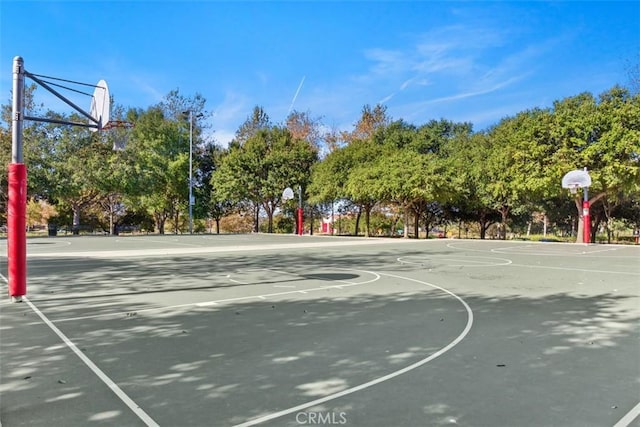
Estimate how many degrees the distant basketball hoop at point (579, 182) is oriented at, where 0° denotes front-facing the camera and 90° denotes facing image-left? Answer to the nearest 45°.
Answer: approximately 45°

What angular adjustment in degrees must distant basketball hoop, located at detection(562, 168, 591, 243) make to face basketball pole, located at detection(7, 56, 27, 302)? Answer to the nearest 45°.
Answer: approximately 45° to its left

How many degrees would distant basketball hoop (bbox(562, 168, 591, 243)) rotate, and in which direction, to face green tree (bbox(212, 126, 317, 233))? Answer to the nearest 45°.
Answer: approximately 45° to its right
